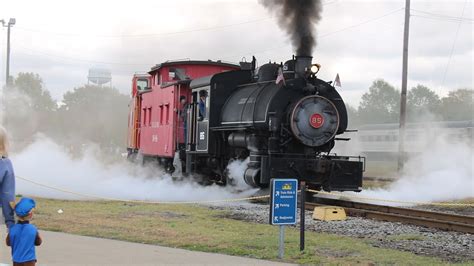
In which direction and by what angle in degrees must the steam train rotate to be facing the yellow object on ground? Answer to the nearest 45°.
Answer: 0° — it already faces it

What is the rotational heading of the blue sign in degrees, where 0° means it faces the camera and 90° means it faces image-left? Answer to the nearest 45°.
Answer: approximately 0°

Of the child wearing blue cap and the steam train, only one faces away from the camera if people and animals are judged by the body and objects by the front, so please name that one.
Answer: the child wearing blue cap

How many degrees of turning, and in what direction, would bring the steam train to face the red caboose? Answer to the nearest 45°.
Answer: approximately 180°

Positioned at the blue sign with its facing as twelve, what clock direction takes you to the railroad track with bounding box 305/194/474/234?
The railroad track is roughly at 7 o'clock from the blue sign.

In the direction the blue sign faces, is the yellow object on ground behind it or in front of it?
behind

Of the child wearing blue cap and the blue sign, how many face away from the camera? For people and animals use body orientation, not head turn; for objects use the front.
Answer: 1

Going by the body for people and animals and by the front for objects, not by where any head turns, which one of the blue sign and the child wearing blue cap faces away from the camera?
the child wearing blue cap

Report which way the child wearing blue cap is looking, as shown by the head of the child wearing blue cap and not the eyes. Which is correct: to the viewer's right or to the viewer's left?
to the viewer's right

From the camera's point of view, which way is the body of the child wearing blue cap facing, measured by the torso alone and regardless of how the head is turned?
away from the camera

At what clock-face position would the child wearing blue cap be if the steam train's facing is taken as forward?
The child wearing blue cap is roughly at 2 o'clock from the steam train.

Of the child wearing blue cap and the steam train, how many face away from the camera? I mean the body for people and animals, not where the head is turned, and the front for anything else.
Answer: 1

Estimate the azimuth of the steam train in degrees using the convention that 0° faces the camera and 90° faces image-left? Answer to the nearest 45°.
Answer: approximately 315°

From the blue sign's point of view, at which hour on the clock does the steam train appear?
The steam train is roughly at 6 o'clock from the blue sign.
